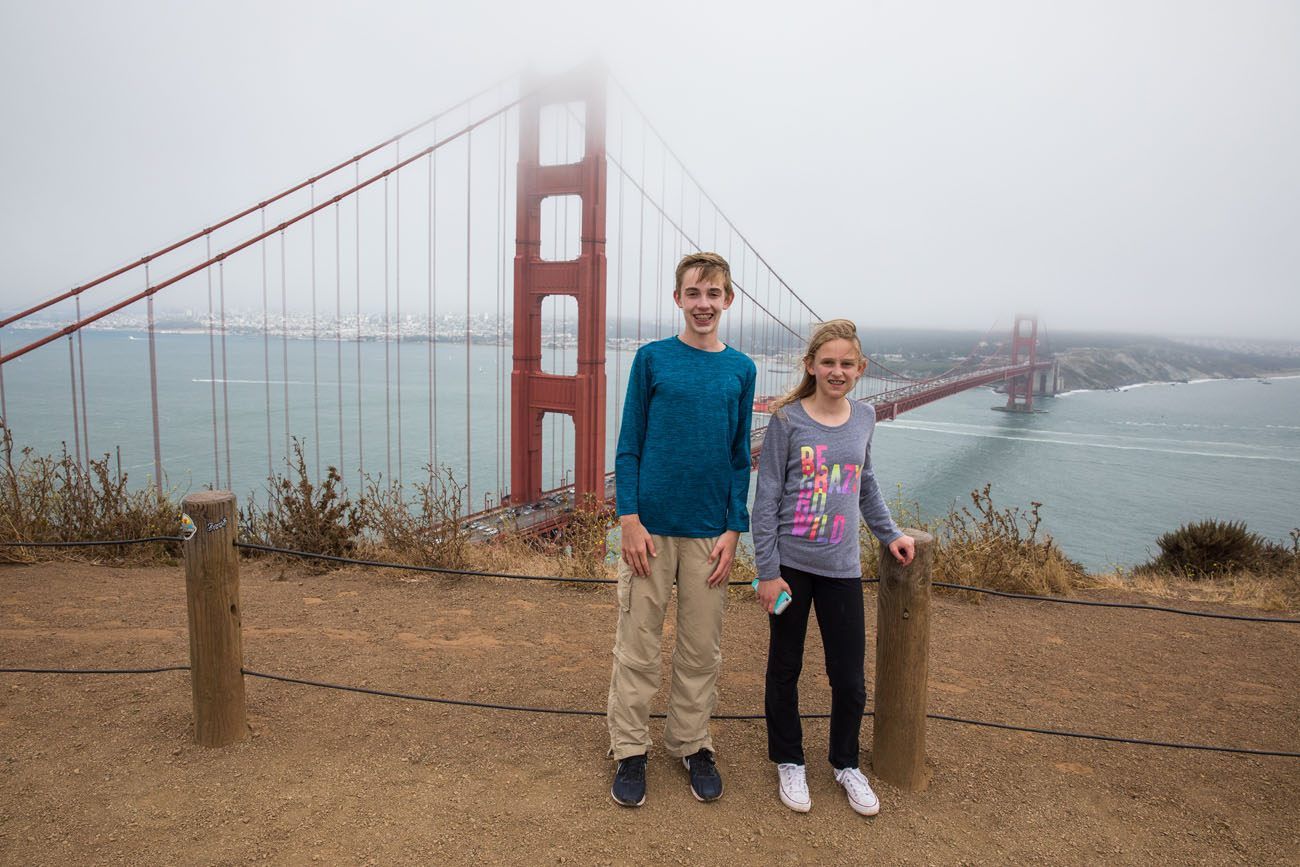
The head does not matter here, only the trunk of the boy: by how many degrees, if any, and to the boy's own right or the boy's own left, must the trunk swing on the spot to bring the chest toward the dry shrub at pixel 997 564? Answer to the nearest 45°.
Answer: approximately 135° to the boy's own left

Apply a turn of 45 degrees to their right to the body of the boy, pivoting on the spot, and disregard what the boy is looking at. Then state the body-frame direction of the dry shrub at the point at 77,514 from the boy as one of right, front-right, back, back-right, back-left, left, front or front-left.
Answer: right

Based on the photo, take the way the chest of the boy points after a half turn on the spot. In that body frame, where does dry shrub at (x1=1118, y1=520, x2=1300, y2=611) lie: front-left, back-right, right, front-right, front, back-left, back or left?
front-right

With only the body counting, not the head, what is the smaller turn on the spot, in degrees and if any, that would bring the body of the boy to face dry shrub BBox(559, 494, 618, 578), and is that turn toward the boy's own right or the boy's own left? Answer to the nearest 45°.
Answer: approximately 180°

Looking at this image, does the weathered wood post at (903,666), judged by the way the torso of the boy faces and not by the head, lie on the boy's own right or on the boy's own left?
on the boy's own left

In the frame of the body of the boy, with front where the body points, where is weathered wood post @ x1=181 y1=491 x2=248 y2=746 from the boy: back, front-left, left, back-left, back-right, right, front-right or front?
right

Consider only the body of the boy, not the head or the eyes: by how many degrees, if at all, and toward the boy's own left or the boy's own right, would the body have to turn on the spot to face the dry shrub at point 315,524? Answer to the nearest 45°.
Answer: approximately 135° to the boy's own right

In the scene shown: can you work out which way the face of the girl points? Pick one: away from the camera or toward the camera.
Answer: toward the camera

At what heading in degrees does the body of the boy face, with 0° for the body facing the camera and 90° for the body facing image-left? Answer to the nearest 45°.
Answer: approximately 0°

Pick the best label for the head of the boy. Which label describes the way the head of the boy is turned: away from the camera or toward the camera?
toward the camera

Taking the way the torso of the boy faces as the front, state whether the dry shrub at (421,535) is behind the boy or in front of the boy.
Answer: behind
